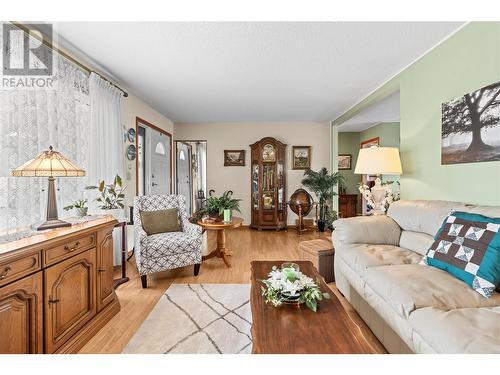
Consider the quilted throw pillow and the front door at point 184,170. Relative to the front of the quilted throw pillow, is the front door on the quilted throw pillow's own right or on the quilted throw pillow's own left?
on the quilted throw pillow's own right

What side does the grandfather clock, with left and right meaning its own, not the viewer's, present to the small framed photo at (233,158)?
right

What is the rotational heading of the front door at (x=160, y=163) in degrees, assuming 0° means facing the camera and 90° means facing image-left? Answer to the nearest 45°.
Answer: approximately 315°

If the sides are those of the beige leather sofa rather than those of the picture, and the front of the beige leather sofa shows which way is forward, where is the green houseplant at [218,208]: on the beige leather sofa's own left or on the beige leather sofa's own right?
on the beige leather sofa's own right

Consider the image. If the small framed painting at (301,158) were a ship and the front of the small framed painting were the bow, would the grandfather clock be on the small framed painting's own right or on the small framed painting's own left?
on the small framed painting's own right

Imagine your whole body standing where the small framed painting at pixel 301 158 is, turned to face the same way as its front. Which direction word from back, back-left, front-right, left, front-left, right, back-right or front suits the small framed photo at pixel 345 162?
back-left

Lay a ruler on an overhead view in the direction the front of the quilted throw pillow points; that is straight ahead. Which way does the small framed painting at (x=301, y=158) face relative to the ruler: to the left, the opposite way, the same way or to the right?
to the left

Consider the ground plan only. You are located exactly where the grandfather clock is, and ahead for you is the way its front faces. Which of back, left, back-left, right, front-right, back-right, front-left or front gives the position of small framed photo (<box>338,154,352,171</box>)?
back-left

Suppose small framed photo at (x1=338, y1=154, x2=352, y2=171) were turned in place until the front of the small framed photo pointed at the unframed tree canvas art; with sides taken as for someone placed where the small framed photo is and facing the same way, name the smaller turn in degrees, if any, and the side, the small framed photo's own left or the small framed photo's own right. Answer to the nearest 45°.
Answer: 0° — it already faces it

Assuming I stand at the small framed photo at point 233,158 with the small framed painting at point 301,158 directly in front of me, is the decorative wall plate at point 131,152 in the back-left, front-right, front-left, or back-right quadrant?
back-right

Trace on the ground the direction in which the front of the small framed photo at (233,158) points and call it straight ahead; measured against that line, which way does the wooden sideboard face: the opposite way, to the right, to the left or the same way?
to the left

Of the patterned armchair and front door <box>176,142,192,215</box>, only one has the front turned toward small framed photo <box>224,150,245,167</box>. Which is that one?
the front door

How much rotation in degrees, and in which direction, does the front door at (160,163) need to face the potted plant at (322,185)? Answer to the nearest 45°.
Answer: approximately 45° to its left

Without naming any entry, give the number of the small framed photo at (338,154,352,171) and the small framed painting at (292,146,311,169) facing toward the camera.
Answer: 2
